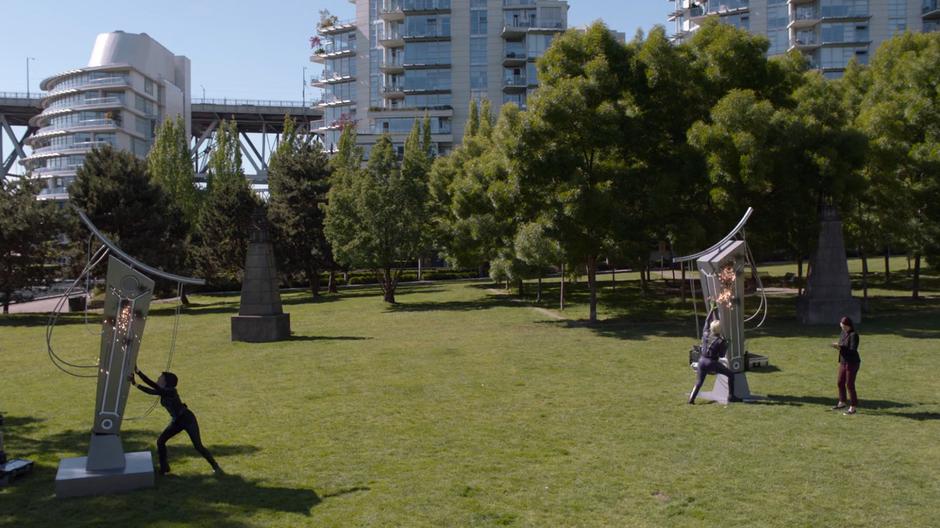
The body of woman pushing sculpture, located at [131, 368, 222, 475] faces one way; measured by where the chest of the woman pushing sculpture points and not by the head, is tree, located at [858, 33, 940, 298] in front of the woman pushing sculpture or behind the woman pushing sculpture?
behind

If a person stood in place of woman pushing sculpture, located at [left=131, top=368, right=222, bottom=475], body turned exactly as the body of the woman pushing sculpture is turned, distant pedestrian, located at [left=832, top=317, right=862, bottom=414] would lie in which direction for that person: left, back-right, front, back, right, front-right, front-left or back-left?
back

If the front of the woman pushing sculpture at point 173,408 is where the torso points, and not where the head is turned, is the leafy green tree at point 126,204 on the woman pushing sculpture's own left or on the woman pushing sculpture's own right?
on the woman pushing sculpture's own right

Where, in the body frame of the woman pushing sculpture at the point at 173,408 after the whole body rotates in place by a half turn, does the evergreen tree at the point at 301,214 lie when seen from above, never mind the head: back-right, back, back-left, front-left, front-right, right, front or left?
left

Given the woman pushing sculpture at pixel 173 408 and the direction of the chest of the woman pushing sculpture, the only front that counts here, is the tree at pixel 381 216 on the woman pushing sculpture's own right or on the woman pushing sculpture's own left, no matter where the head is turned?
on the woman pushing sculpture's own right

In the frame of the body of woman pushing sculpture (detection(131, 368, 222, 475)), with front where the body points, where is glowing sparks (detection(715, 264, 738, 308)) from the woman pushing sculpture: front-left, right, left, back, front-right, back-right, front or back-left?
back

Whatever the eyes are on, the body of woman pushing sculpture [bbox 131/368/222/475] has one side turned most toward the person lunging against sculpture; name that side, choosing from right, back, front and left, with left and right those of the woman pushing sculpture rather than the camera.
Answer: back

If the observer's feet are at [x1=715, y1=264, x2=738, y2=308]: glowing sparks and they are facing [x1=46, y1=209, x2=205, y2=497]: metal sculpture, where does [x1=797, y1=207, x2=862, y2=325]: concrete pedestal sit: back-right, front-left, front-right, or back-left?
back-right

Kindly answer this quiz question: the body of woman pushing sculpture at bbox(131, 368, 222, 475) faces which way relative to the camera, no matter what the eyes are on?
to the viewer's left

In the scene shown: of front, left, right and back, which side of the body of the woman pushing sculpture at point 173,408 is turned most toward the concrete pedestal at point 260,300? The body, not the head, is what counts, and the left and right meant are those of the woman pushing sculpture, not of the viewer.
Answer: right

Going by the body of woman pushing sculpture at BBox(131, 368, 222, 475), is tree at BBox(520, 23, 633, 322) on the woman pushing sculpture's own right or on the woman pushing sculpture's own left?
on the woman pushing sculpture's own right

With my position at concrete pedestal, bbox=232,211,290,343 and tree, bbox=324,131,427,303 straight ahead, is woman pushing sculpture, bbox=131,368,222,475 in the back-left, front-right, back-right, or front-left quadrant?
back-right
